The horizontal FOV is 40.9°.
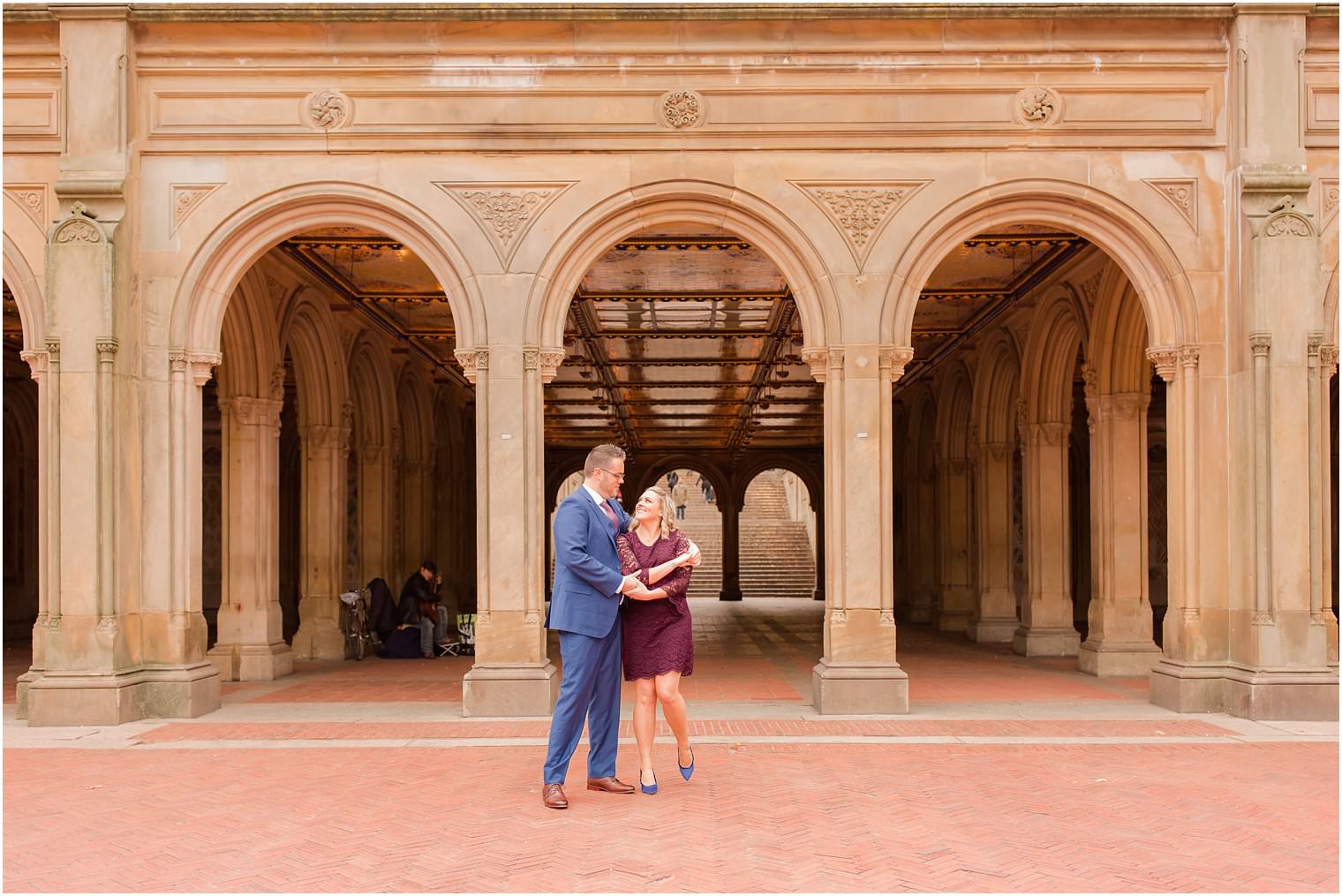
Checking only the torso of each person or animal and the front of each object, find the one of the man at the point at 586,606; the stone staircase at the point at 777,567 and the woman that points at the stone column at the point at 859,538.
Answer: the stone staircase

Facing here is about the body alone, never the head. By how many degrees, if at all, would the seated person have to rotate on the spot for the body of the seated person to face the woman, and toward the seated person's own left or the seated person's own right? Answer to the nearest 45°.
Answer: approximately 45° to the seated person's own right

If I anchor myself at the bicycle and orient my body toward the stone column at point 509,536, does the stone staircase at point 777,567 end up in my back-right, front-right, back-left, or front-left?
back-left

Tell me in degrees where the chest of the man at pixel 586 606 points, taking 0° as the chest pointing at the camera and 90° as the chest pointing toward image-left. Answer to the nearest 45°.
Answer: approximately 315°

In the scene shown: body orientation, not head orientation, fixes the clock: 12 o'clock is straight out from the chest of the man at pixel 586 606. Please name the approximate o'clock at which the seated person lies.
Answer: The seated person is roughly at 7 o'clock from the man.

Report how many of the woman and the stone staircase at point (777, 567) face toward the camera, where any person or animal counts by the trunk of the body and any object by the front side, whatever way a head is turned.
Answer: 2

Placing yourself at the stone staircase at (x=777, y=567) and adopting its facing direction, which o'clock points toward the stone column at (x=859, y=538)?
The stone column is roughly at 12 o'clock from the stone staircase.

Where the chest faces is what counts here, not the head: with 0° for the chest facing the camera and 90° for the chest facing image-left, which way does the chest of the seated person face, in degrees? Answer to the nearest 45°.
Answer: approximately 315°
